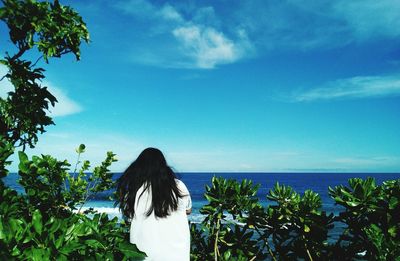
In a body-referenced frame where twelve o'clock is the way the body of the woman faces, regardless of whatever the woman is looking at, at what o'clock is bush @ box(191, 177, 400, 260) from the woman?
The bush is roughly at 2 o'clock from the woman.

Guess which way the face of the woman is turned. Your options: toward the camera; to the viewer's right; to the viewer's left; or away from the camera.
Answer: away from the camera

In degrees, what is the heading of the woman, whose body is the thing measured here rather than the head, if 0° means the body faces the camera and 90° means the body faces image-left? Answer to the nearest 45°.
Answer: approximately 180°
